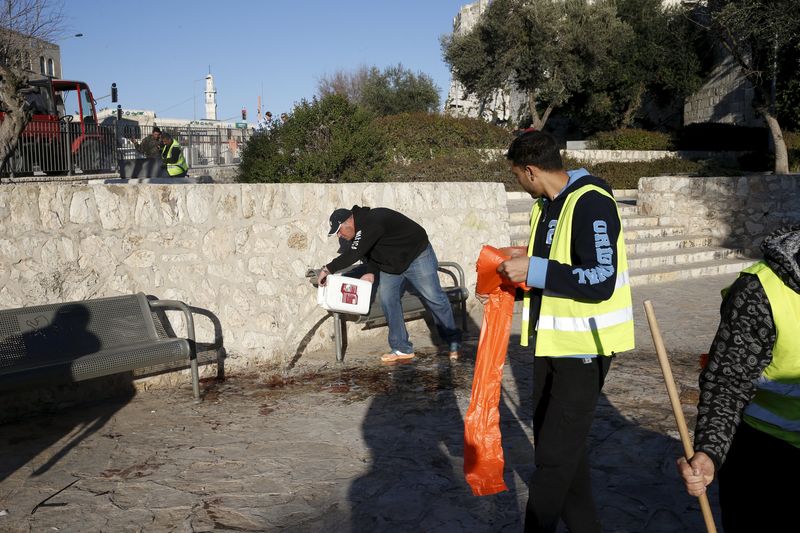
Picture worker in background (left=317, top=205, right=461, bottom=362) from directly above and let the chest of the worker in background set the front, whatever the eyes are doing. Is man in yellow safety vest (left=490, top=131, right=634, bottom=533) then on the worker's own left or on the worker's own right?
on the worker's own left

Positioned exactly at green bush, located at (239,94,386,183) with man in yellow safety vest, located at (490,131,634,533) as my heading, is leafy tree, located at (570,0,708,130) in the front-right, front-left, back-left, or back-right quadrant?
back-left

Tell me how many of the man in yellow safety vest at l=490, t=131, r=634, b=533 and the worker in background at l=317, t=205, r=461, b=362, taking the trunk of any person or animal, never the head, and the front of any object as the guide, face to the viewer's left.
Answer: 2

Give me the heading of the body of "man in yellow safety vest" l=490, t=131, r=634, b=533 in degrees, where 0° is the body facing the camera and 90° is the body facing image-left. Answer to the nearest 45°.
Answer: approximately 90°

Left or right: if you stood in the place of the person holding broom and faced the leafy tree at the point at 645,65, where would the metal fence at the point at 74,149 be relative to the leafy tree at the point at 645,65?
left

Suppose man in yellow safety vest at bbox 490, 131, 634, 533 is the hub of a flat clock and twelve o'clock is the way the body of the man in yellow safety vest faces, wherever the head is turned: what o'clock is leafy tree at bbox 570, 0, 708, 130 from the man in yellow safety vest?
The leafy tree is roughly at 3 o'clock from the man in yellow safety vest.

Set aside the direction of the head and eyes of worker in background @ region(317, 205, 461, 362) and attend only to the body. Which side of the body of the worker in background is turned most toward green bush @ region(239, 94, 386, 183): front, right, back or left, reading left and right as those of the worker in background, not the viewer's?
right

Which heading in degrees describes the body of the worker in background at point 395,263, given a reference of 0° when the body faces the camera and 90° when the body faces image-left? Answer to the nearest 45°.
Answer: approximately 90°

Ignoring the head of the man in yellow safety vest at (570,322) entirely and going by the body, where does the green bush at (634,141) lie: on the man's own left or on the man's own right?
on the man's own right
